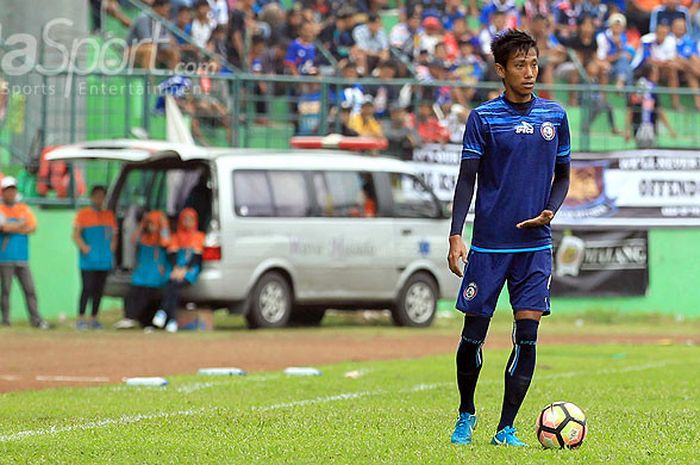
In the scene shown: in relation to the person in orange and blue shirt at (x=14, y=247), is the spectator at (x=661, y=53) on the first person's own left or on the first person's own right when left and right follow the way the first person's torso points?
on the first person's own left

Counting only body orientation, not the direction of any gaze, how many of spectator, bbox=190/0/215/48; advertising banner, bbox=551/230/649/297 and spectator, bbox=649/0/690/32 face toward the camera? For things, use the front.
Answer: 3

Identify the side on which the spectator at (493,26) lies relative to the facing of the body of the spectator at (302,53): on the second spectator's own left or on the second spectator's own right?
on the second spectator's own left

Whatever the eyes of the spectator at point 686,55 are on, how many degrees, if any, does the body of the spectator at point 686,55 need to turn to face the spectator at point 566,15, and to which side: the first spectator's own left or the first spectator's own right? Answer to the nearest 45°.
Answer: approximately 45° to the first spectator's own right

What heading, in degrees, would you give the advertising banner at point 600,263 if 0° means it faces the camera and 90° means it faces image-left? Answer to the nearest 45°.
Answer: approximately 0°
